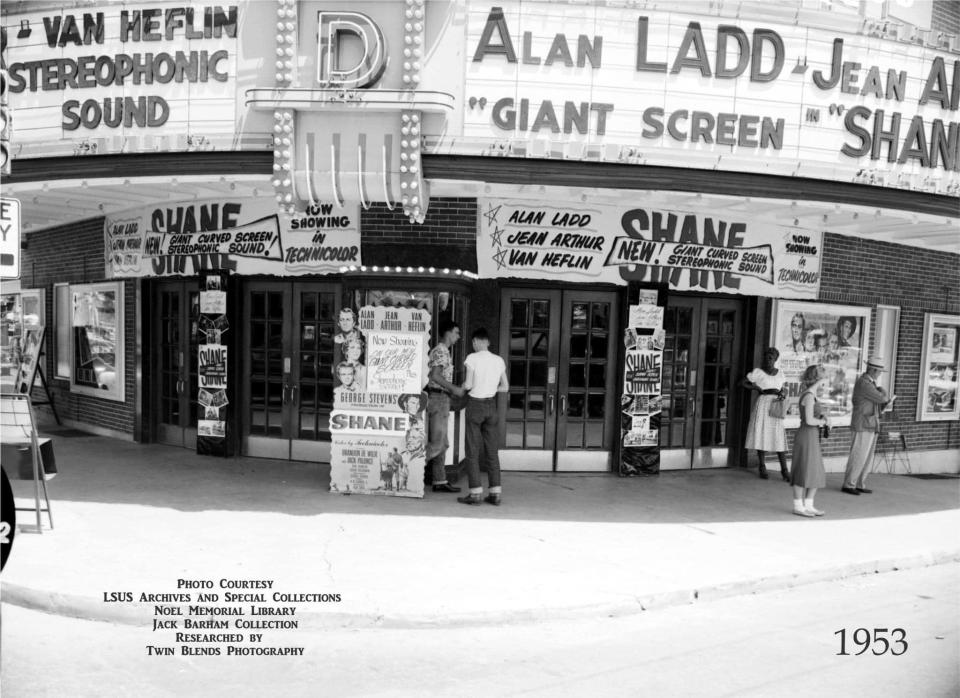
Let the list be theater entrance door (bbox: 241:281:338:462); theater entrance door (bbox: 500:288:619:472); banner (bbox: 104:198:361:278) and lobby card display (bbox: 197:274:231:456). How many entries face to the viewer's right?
0

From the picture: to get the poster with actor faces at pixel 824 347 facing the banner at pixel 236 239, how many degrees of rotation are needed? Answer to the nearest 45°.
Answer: approximately 45° to its right

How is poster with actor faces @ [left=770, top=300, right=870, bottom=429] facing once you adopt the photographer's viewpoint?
facing the viewer

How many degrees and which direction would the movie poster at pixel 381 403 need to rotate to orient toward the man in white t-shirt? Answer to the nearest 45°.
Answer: approximately 90° to its left

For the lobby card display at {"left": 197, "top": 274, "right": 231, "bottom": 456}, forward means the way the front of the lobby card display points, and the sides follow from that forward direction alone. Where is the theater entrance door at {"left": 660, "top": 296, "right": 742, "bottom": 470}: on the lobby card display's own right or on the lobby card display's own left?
on the lobby card display's own left

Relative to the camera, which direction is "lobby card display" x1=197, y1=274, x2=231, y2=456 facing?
toward the camera

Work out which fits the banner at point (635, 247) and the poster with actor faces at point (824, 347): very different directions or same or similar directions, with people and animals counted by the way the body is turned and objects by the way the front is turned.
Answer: same or similar directions

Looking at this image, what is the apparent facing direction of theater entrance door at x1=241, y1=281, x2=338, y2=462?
toward the camera

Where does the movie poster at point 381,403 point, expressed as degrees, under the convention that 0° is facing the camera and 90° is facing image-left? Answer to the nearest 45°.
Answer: approximately 0°

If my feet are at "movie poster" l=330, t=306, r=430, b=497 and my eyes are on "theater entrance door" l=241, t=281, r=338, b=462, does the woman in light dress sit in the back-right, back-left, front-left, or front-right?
back-right

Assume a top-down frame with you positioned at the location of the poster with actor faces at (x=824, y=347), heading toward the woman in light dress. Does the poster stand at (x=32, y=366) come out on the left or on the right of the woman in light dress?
right
